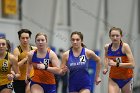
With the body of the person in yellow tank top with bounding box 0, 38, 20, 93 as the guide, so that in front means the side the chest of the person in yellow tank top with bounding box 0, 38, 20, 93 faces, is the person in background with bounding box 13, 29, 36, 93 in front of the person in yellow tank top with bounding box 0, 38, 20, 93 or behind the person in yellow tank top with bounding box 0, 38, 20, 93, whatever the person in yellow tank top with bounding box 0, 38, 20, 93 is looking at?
behind

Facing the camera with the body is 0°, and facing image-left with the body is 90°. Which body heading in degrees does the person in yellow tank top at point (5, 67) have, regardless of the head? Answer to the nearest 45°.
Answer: approximately 45°
